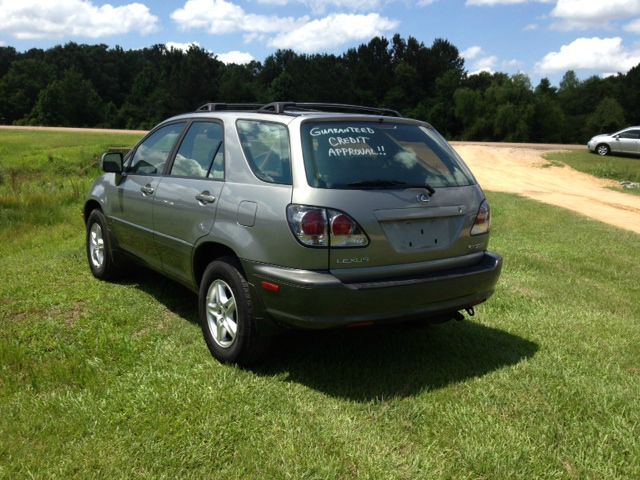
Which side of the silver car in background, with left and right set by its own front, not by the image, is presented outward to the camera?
left

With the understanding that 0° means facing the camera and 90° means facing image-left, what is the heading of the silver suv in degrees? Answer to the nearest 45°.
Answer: approximately 135°

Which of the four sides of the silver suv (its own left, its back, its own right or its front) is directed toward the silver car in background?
right
